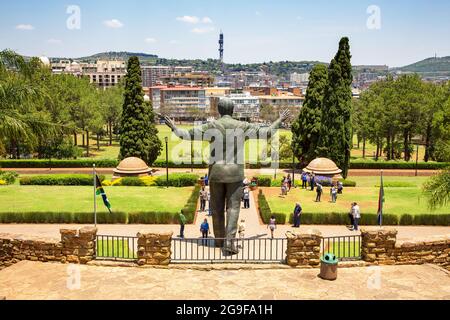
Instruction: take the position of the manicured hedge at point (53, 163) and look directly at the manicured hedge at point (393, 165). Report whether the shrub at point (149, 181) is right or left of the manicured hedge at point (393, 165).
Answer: right

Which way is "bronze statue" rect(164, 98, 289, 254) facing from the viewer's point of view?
away from the camera

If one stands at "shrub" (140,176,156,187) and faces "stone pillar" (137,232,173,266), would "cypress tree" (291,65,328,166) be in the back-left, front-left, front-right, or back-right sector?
back-left

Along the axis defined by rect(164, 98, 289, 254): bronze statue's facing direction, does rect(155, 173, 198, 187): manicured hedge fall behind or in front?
in front

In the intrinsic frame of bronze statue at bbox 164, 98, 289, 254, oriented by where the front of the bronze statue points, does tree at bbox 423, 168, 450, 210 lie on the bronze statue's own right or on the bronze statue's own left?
on the bronze statue's own right

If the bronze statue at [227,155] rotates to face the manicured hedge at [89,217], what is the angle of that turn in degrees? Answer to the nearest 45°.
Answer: approximately 45° to its left

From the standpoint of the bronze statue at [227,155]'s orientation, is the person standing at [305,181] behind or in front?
in front

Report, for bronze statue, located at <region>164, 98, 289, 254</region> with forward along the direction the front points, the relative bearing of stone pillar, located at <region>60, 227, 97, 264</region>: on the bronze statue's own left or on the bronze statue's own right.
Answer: on the bronze statue's own left

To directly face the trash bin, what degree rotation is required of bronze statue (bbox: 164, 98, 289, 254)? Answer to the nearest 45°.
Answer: approximately 135° to its right

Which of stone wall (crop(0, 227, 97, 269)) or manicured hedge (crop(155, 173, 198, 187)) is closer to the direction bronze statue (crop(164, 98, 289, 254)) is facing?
the manicured hedge

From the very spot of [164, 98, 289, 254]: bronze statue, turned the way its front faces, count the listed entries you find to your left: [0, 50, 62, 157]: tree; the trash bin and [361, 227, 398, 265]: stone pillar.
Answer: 1

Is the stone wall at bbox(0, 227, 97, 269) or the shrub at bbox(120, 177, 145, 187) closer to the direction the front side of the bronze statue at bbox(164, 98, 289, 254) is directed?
the shrub

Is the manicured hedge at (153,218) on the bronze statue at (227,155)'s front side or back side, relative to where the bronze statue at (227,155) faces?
on the front side

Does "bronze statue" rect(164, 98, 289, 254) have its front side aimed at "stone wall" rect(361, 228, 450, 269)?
no

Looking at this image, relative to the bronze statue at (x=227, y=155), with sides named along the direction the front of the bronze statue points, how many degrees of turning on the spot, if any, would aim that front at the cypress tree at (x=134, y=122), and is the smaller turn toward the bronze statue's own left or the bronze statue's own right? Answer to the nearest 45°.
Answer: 0° — it already faces it

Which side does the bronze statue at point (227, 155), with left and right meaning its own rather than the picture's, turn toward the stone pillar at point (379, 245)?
right

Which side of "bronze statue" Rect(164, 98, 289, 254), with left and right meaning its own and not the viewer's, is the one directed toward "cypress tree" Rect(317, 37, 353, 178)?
front
